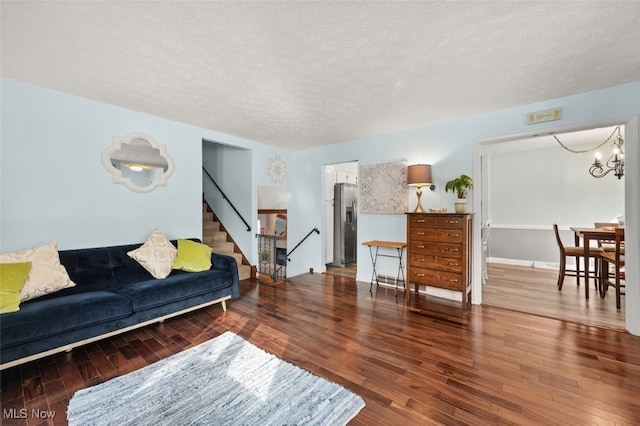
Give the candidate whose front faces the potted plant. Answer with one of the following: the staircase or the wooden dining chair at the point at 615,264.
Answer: the staircase

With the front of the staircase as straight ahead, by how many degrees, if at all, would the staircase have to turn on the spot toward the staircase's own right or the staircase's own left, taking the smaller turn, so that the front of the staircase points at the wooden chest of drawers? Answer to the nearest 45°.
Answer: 0° — it already faces it

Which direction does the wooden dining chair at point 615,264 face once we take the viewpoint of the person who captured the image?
facing away from the viewer and to the left of the viewer

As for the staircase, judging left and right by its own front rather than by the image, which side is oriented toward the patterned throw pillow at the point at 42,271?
right

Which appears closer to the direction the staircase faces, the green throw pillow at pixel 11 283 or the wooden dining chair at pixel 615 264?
the wooden dining chair

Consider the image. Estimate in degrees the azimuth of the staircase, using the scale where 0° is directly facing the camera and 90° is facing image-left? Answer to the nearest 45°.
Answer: approximately 315°

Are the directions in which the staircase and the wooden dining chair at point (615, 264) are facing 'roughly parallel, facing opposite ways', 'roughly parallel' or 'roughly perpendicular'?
roughly perpendicular
